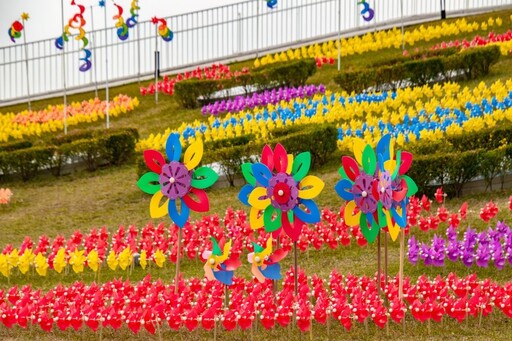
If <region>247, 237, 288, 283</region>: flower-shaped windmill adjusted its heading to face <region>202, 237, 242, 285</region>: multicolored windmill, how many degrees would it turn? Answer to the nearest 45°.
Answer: approximately 45° to its right

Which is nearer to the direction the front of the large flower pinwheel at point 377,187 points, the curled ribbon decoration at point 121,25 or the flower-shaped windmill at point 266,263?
the flower-shaped windmill

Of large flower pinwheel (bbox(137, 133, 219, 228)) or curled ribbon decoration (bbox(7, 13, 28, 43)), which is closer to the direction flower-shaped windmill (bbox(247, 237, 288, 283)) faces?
the large flower pinwheel

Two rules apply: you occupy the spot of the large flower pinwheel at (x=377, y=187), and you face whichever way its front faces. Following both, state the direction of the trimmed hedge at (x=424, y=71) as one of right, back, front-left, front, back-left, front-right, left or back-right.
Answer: back-right

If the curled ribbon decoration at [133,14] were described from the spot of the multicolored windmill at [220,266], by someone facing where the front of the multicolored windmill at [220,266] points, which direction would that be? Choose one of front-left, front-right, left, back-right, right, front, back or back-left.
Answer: back-right

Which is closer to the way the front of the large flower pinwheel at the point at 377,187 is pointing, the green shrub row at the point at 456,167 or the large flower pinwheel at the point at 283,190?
the large flower pinwheel

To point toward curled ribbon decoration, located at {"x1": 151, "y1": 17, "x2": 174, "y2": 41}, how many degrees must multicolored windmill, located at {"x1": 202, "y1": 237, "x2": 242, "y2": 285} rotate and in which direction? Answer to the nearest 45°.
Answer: approximately 135° to its right

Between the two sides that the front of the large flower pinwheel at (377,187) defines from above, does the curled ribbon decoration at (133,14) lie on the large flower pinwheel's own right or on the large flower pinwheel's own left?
on the large flower pinwheel's own right

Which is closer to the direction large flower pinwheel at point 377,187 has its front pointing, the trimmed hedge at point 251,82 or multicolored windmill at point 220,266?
the multicolored windmill

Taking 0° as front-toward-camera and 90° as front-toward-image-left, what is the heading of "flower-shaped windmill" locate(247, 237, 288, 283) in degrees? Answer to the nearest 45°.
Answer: approximately 45°
